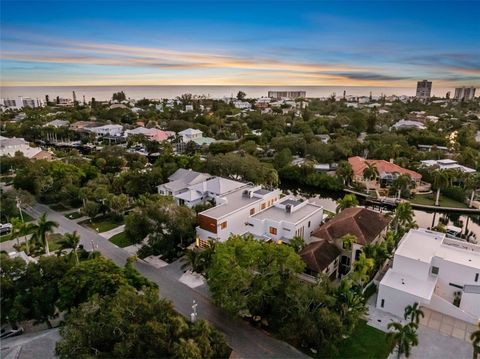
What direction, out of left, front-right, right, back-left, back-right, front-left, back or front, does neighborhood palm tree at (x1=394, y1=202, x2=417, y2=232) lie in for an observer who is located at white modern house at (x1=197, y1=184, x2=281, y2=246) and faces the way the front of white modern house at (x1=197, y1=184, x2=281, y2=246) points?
back-left

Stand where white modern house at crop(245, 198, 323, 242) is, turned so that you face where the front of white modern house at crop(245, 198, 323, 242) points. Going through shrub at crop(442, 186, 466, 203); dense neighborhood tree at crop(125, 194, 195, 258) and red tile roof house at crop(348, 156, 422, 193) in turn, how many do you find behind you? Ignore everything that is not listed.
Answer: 2

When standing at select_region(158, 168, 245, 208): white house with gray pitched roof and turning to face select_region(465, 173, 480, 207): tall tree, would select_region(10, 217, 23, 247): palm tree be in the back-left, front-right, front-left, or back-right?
back-right

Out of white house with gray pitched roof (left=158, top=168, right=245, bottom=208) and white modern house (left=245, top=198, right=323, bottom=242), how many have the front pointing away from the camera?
0

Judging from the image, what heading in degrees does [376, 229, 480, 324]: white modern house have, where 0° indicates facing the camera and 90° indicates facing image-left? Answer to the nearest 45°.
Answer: approximately 45°

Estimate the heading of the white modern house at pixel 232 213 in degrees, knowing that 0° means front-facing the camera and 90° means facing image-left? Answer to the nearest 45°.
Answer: approximately 45°

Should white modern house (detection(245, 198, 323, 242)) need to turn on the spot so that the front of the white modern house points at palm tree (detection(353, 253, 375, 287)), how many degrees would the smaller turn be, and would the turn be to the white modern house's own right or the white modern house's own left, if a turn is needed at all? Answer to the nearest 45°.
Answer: approximately 90° to the white modern house's own left

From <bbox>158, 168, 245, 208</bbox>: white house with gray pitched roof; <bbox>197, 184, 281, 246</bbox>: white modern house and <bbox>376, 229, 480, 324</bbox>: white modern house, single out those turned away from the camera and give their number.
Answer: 0

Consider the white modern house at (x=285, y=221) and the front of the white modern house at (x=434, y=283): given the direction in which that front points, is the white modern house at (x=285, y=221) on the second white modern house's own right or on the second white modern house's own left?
on the second white modern house's own right

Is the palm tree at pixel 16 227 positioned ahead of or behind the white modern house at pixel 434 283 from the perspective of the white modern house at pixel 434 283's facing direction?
ahead

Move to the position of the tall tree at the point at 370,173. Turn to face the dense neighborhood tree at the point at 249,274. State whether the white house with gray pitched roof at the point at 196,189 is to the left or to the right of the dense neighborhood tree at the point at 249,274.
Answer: right

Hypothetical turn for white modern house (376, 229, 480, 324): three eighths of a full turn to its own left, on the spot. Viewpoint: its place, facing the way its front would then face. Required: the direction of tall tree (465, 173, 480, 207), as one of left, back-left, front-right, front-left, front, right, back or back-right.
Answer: left

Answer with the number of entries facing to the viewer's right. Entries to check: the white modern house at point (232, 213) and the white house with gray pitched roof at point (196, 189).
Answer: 0

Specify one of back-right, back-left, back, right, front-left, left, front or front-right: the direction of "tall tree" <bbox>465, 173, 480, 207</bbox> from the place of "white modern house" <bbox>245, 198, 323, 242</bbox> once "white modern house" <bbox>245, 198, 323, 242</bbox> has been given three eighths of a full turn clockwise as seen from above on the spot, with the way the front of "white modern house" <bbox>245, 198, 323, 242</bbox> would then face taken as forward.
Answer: front-right

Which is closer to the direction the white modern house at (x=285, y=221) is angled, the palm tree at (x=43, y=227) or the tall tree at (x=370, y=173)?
the palm tree

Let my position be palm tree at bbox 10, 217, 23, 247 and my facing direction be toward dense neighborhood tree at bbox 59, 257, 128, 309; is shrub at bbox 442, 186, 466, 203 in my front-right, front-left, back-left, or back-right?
front-left

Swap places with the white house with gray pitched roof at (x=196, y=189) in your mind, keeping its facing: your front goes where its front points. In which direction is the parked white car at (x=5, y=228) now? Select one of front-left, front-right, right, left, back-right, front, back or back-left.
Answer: front-right

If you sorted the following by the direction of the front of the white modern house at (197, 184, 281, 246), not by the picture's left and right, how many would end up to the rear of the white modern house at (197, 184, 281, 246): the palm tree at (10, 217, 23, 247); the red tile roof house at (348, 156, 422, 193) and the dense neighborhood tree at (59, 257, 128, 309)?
1

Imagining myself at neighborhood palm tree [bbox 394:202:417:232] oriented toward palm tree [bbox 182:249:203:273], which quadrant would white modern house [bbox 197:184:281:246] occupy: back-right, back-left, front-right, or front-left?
front-right
